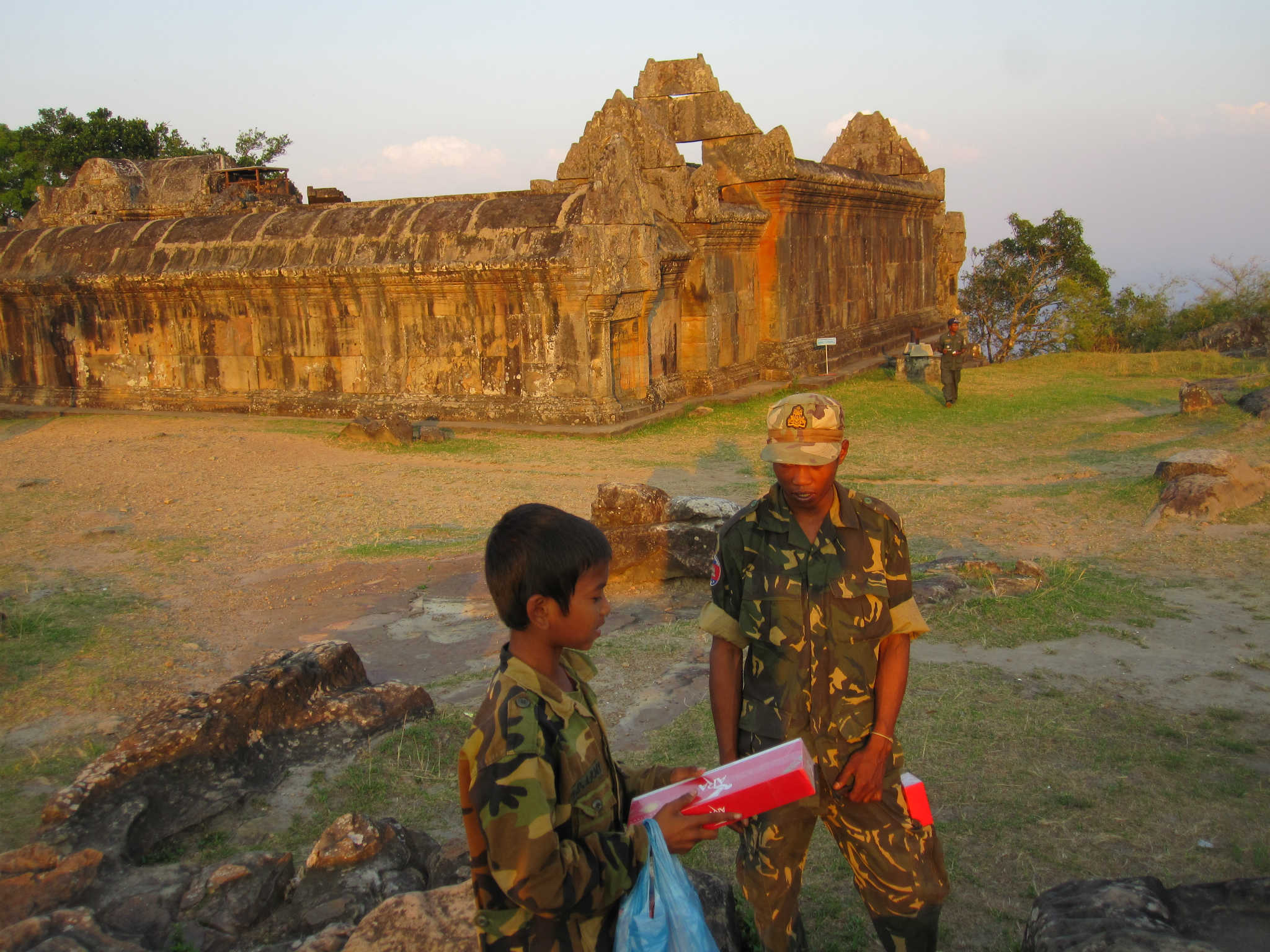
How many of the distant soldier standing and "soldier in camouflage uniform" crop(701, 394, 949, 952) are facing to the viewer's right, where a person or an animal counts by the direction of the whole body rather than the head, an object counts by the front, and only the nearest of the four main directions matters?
0

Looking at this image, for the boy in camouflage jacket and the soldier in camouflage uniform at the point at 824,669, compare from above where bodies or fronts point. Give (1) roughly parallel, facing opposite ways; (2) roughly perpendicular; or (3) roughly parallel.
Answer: roughly perpendicular

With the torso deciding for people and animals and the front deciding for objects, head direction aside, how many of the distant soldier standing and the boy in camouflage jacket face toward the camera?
1

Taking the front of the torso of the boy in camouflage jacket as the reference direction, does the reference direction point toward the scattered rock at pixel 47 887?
no

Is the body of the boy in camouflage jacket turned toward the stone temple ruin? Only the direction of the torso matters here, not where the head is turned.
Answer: no

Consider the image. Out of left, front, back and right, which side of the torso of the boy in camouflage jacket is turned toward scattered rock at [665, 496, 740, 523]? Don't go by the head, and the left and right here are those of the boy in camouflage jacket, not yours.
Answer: left

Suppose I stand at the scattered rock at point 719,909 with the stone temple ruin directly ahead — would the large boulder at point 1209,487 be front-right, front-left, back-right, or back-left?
front-right

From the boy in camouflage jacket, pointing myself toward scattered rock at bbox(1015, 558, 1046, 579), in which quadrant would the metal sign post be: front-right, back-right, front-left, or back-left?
front-left

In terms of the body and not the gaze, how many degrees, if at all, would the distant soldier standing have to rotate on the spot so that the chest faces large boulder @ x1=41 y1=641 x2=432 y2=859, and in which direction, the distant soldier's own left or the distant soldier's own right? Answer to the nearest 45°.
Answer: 0° — they already face it

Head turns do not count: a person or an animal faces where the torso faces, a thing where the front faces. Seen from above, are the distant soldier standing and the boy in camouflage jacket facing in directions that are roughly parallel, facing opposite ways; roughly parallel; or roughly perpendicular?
roughly perpendicular

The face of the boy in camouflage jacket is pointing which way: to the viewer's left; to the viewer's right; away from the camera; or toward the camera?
to the viewer's right

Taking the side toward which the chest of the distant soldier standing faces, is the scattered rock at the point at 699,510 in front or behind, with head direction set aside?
in front

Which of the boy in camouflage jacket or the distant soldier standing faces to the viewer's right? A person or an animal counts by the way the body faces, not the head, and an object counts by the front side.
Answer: the boy in camouflage jacket

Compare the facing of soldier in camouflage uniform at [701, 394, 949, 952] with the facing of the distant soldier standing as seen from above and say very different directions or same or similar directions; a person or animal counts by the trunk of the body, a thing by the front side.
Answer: same or similar directions

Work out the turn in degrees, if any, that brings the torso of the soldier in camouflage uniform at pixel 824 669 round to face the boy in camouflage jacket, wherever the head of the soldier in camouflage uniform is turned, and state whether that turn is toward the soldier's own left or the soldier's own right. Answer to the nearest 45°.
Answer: approximately 45° to the soldier's own right

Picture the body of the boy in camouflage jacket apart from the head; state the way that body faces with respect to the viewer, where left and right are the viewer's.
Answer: facing to the right of the viewer

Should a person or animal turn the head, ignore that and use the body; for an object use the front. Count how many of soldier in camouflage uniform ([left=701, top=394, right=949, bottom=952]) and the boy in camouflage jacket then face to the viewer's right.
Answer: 1

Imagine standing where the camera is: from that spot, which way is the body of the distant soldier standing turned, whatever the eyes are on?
toward the camera

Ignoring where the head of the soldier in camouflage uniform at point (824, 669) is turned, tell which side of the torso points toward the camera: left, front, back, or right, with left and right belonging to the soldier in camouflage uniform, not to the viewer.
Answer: front
